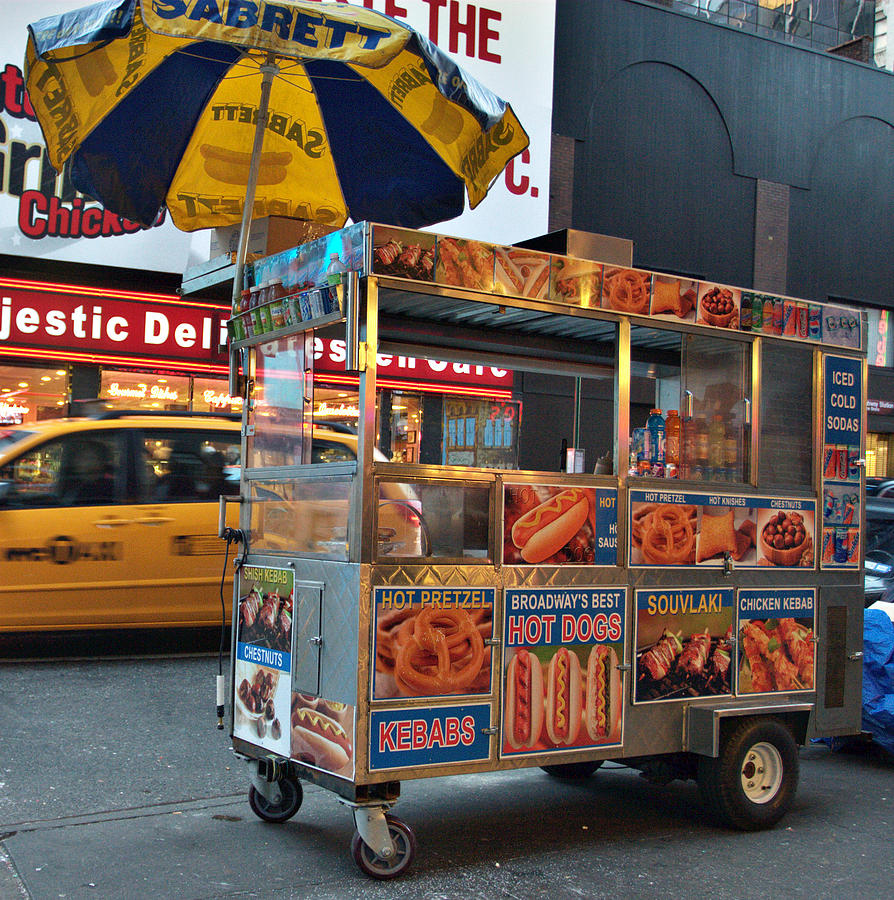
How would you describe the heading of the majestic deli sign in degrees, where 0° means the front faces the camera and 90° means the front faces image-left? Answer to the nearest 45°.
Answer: approximately 0°

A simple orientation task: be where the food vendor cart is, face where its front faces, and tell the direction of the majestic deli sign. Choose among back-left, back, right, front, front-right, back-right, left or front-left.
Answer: back

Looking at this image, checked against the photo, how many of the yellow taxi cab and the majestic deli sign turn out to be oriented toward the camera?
1

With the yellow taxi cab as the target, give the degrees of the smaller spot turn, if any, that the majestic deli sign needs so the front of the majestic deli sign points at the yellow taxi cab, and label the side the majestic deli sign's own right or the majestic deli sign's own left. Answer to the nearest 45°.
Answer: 0° — it already faces it

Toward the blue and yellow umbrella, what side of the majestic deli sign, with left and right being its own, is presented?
front

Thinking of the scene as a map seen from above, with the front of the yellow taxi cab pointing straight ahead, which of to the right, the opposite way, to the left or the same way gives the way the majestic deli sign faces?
to the left

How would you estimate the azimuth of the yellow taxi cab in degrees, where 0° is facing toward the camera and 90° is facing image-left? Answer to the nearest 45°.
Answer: approximately 90°

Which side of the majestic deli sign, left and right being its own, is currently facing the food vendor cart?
front

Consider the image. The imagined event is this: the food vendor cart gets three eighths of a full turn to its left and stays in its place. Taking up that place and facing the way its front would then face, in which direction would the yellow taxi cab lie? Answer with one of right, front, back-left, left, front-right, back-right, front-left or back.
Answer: front-left

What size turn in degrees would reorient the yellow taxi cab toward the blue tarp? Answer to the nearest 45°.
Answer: approximately 135° to its left

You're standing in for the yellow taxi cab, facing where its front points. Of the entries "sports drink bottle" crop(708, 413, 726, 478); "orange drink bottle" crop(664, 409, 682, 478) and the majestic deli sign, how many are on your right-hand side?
1

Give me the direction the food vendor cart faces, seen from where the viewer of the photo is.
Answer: facing the viewer and to the right of the viewer

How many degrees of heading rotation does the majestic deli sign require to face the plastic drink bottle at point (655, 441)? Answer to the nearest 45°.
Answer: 0° — it already faces it

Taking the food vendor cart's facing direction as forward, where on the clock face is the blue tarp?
The blue tarp is roughly at 9 o'clock from the food vendor cart.
